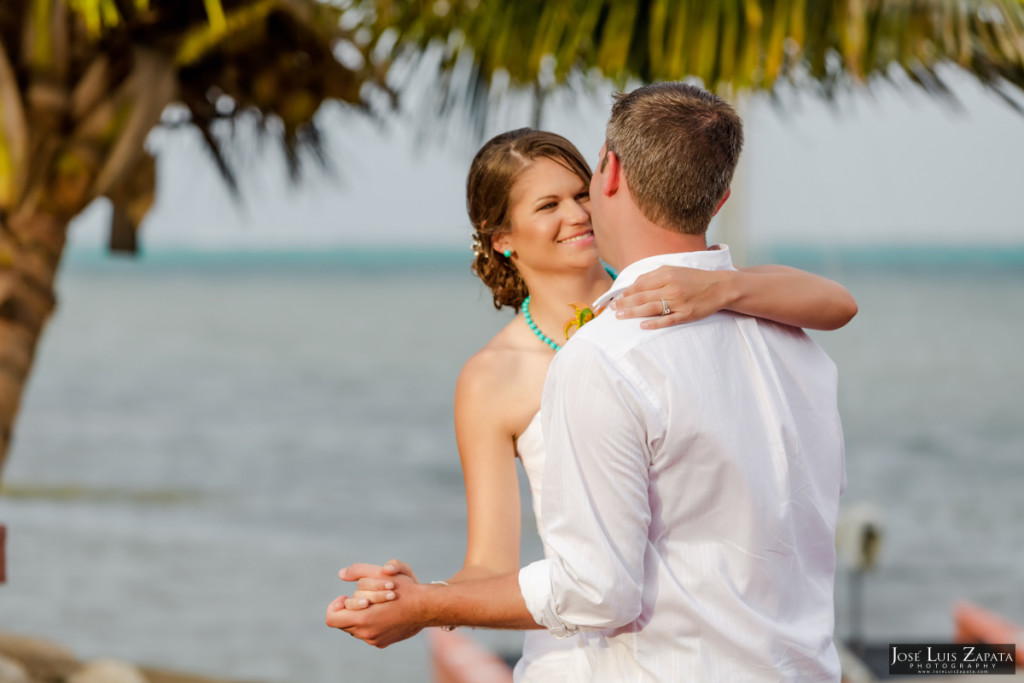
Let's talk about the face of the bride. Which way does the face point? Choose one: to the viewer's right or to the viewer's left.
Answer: to the viewer's right

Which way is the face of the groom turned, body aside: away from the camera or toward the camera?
away from the camera

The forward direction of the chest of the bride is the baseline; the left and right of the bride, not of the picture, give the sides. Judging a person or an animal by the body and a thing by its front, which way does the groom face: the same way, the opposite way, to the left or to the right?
the opposite way

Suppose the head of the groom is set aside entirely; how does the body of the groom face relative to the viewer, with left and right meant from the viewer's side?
facing away from the viewer and to the left of the viewer
